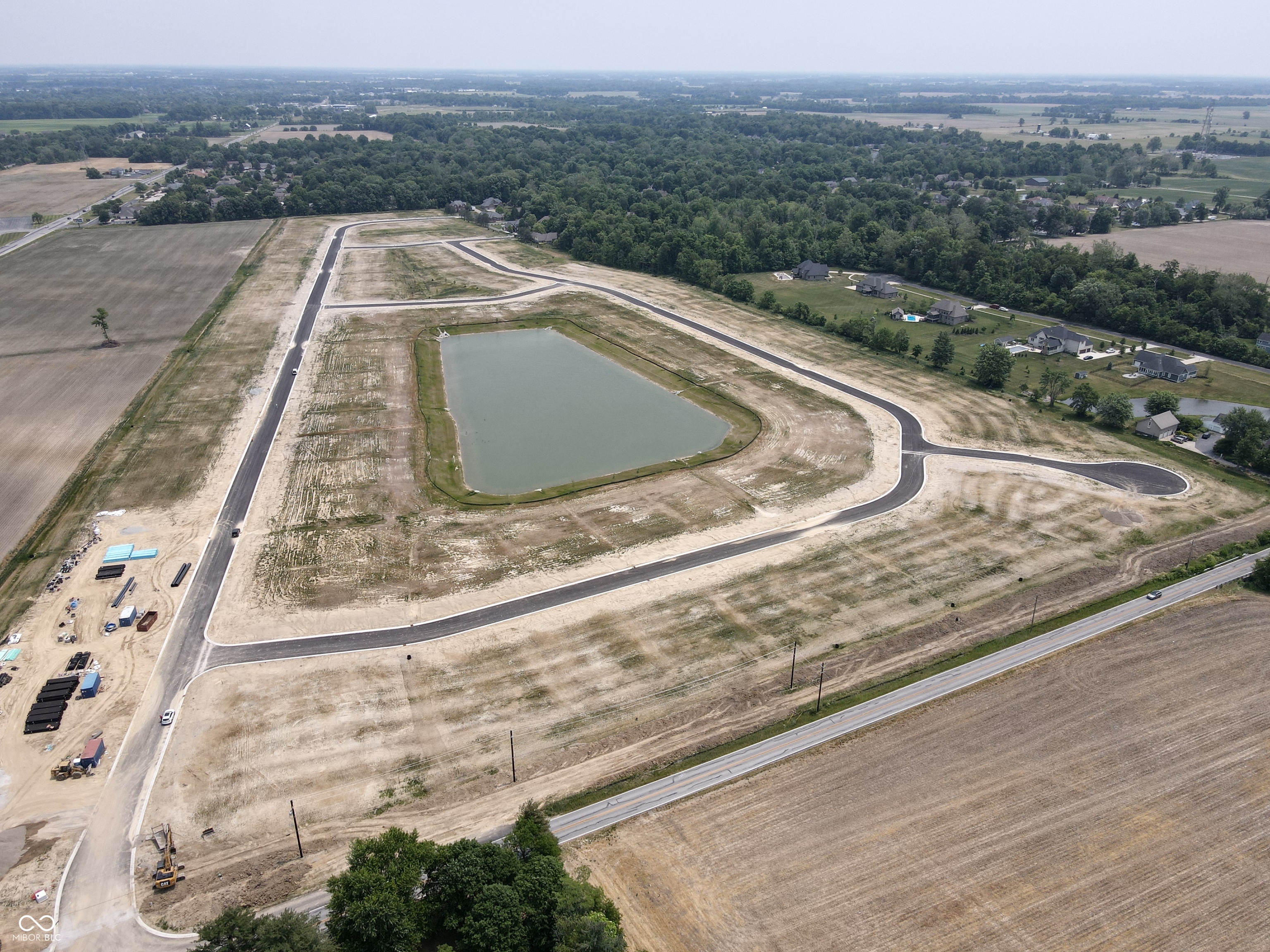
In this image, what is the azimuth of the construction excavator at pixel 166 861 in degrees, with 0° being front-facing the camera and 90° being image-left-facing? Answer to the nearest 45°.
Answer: approximately 180°

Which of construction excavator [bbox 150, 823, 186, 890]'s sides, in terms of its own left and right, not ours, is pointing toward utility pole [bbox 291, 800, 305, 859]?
right
